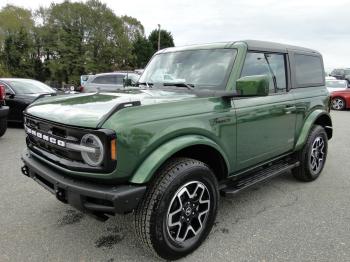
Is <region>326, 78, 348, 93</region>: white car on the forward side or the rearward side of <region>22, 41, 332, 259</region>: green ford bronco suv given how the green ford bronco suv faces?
on the rearward side

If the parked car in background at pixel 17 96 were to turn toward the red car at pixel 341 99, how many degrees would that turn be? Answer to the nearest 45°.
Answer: approximately 45° to its left

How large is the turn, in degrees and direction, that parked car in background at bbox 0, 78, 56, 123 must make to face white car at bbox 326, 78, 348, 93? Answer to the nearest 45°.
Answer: approximately 45° to its left

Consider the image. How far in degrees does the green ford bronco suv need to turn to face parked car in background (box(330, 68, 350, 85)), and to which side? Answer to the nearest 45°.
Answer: approximately 180°

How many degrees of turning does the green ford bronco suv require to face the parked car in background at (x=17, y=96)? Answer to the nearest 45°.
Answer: approximately 90° to its right

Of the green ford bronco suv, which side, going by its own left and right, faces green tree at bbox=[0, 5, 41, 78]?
right

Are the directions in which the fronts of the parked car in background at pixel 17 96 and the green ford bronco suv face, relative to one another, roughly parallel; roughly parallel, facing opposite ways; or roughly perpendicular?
roughly perpendicular
